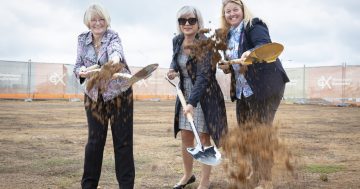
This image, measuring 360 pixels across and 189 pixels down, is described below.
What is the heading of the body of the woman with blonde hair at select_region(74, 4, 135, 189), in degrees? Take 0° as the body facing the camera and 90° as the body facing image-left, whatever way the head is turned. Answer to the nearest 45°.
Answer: approximately 0°

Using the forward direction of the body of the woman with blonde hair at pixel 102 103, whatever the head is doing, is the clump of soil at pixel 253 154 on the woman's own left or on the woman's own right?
on the woman's own left

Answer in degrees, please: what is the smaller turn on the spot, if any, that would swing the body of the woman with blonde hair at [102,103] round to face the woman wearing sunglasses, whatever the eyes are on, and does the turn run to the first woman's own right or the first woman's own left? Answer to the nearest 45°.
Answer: approximately 90° to the first woman's own left

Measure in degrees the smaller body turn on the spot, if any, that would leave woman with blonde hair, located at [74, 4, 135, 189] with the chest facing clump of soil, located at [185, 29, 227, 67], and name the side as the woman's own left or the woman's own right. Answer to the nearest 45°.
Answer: approximately 90° to the woman's own left
